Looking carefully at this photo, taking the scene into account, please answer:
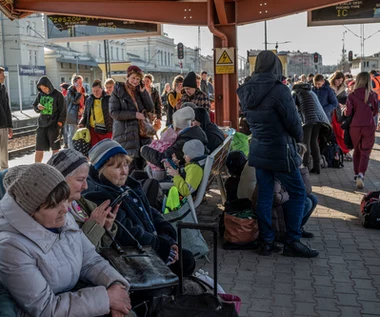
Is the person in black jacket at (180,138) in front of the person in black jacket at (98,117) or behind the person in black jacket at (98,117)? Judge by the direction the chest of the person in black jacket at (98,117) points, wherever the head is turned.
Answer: in front

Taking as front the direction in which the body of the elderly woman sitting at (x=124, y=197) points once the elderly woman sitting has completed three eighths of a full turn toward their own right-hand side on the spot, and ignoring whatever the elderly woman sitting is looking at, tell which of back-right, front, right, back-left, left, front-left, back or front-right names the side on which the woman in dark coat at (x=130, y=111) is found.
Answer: right

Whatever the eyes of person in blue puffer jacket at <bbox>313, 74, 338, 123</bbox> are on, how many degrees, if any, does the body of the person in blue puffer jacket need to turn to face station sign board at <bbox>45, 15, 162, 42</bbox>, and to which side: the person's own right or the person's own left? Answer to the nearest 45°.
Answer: approximately 45° to the person's own right

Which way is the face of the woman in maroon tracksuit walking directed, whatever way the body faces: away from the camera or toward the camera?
away from the camera

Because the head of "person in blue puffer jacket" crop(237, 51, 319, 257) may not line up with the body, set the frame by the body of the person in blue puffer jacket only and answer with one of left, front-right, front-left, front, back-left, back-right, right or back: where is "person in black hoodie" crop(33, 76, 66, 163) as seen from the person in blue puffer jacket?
left

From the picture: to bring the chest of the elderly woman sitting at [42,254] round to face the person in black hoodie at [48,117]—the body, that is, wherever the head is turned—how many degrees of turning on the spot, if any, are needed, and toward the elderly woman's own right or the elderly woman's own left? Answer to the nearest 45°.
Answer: approximately 135° to the elderly woman's own left

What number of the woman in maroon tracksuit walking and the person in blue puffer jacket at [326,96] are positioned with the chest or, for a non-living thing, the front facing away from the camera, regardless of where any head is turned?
1

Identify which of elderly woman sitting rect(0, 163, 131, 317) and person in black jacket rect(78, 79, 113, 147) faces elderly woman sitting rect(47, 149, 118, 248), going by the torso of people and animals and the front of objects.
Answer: the person in black jacket

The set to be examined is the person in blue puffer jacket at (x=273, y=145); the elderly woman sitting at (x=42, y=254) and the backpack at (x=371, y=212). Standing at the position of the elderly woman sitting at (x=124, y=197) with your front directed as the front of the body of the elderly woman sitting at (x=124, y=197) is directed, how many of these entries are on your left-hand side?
2

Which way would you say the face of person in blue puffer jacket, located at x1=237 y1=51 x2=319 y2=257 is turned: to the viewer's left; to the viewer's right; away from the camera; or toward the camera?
away from the camera
